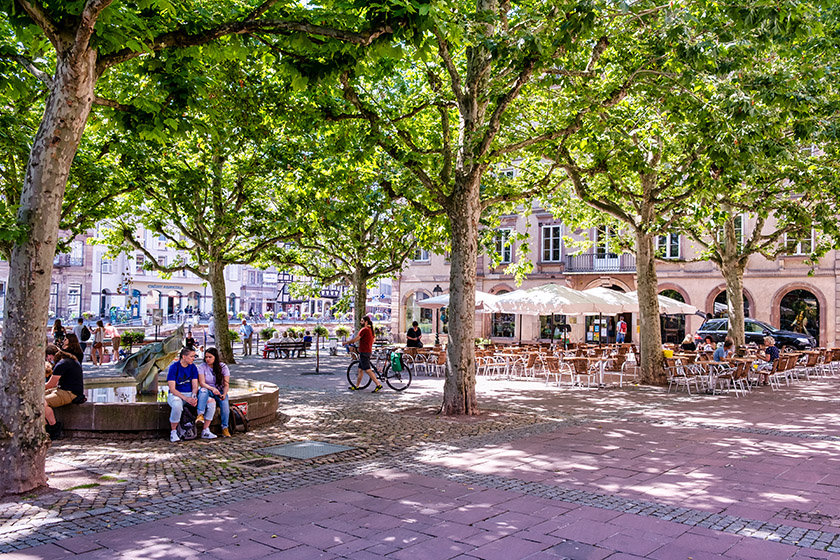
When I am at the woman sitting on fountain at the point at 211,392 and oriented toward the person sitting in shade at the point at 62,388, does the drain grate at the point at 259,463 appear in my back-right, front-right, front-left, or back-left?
back-left

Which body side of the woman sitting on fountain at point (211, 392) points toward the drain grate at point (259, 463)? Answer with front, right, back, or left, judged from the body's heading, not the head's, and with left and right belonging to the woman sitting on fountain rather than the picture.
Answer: front

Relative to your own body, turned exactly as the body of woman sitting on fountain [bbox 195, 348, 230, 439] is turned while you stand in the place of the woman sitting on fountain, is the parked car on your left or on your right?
on your left

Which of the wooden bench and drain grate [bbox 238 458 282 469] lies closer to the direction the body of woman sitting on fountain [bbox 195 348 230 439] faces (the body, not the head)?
the drain grate

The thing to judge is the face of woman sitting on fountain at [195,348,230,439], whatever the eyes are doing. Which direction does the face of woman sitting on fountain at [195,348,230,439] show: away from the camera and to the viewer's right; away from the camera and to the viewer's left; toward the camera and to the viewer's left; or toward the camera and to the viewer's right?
toward the camera and to the viewer's left

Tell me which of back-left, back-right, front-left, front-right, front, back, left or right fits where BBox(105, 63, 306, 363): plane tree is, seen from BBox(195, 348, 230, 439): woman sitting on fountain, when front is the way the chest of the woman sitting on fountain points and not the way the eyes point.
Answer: back

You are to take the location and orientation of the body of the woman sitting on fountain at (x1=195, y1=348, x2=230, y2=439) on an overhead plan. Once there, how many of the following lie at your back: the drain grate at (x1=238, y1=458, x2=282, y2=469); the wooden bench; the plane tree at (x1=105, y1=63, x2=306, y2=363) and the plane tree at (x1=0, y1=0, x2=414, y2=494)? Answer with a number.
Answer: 2

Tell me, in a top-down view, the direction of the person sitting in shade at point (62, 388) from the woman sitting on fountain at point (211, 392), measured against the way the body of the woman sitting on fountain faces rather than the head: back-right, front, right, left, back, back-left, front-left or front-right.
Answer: right

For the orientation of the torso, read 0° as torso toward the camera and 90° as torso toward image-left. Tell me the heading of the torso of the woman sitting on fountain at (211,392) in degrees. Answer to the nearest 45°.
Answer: approximately 0°

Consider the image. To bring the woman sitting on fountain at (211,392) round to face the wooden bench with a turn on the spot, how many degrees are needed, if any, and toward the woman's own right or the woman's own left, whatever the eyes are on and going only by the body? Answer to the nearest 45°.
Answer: approximately 180°

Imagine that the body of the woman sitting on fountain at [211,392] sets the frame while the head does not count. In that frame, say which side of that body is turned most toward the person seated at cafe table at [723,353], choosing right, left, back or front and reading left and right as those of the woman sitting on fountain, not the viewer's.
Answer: left

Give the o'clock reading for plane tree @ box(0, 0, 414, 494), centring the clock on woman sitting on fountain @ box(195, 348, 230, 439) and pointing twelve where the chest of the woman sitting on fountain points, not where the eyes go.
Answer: The plane tree is roughly at 1 o'clock from the woman sitting on fountain.

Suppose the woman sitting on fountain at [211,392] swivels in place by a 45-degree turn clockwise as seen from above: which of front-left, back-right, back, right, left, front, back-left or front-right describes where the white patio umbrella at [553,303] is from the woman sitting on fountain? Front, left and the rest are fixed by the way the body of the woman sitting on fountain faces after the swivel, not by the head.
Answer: back

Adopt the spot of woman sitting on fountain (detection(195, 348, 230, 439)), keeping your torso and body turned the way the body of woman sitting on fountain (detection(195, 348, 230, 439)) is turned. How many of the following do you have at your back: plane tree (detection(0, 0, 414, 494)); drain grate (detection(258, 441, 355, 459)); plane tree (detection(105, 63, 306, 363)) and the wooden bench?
2

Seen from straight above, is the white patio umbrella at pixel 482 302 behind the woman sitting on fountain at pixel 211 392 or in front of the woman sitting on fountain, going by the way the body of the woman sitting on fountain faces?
behind
